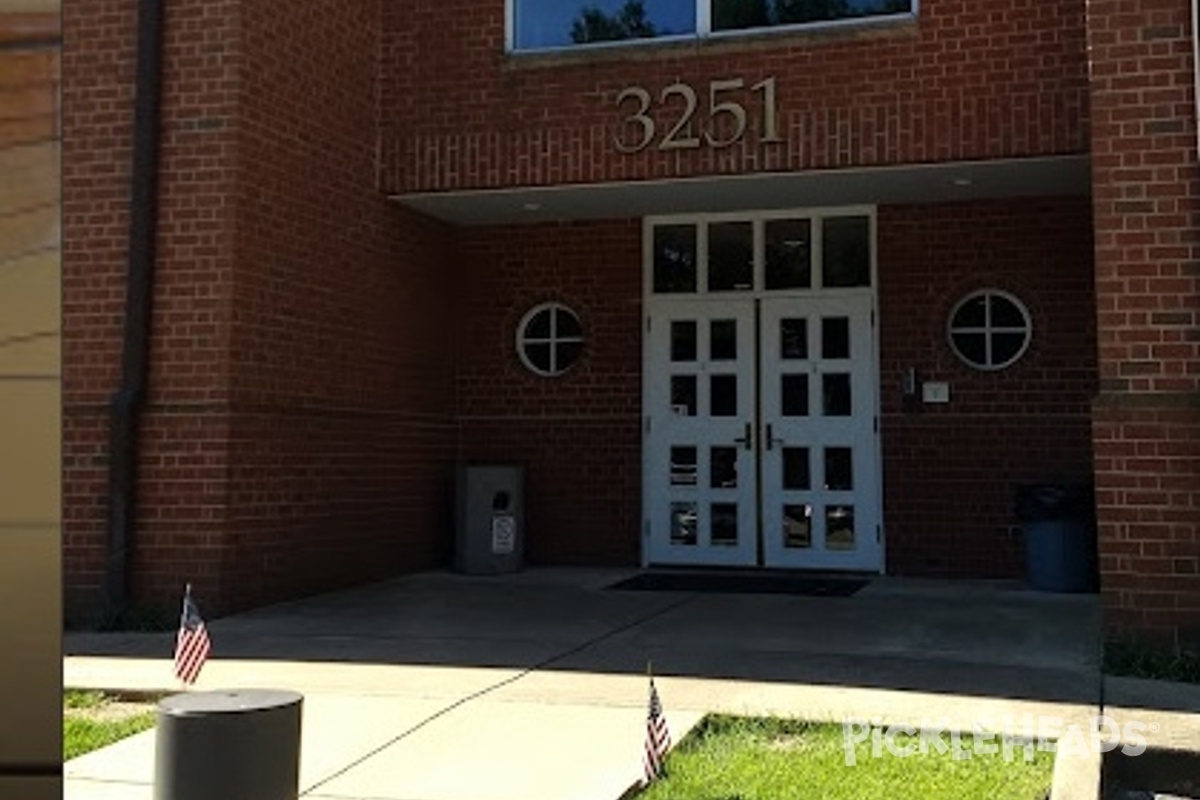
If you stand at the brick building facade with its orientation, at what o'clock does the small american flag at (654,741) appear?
The small american flag is roughly at 12 o'clock from the brick building facade.

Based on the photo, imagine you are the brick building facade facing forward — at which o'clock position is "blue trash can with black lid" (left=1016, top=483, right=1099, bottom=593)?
The blue trash can with black lid is roughly at 9 o'clock from the brick building facade.

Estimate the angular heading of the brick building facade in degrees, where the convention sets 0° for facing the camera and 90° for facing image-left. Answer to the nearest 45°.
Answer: approximately 0°

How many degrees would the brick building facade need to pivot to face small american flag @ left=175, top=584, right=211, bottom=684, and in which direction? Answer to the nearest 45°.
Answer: approximately 45° to its right
